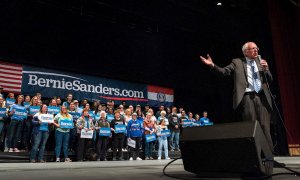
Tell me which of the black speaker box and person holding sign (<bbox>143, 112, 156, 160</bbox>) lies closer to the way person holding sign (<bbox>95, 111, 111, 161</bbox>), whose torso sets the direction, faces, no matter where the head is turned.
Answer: the black speaker box

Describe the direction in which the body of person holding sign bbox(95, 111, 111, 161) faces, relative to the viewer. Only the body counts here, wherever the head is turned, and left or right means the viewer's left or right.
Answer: facing the viewer

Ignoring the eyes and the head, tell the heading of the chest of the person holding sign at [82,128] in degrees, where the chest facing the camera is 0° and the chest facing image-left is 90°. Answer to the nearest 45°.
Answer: approximately 315°

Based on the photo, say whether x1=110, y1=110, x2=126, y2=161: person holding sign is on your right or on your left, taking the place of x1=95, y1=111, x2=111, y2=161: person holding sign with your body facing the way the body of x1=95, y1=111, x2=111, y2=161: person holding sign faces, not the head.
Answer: on your left

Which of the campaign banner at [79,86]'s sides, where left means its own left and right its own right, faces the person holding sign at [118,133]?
front

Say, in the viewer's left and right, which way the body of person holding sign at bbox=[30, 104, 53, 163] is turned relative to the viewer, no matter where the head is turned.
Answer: facing the viewer and to the right of the viewer
